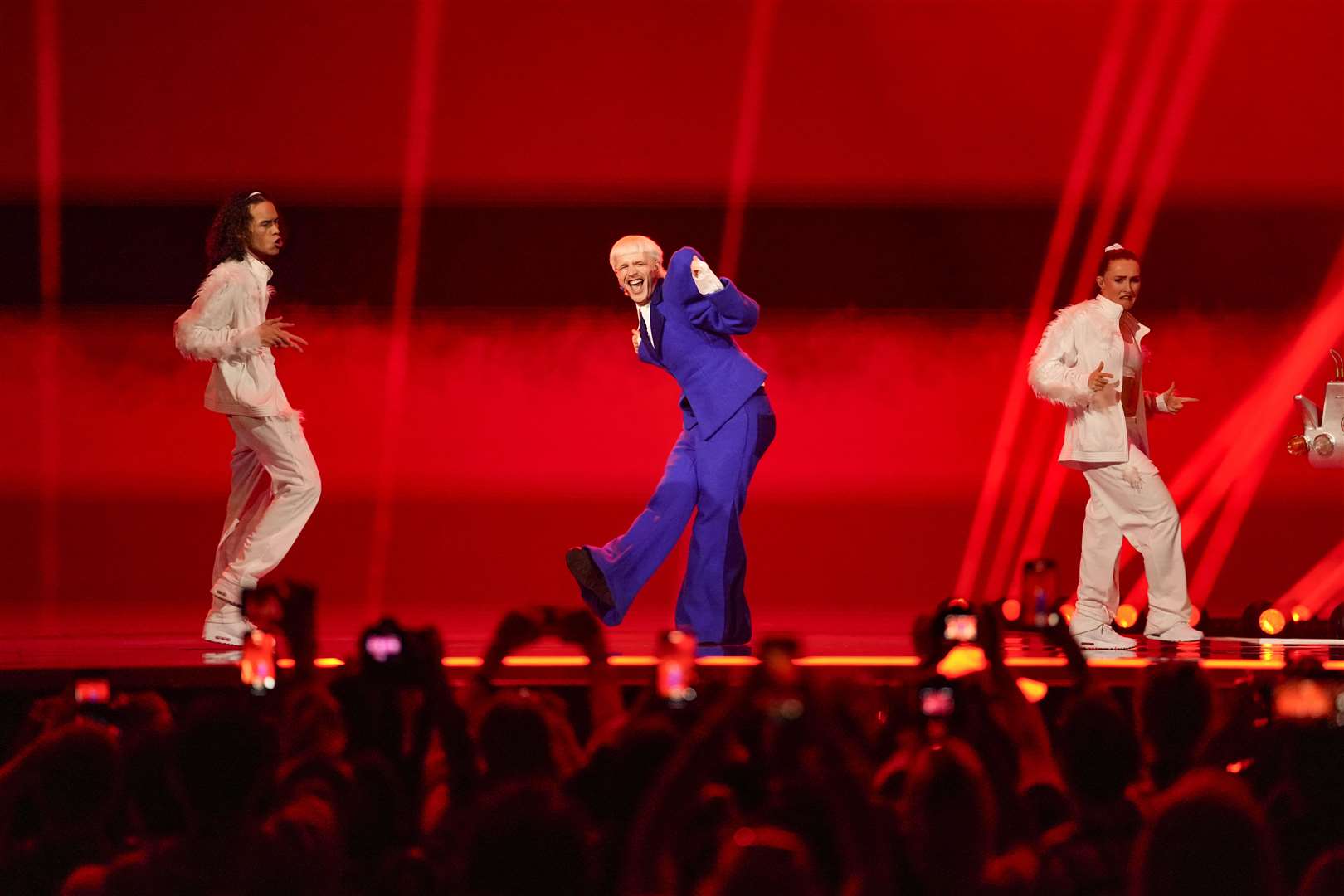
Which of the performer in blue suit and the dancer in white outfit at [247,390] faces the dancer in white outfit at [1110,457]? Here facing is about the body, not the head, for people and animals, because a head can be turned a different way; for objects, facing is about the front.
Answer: the dancer in white outfit at [247,390]

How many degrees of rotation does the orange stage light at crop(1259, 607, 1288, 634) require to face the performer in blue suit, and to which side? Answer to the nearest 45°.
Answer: approximately 45° to its right

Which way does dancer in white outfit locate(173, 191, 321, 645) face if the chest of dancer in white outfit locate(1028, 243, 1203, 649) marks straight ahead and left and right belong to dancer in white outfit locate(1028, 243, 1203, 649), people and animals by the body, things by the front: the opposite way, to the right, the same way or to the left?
to the left

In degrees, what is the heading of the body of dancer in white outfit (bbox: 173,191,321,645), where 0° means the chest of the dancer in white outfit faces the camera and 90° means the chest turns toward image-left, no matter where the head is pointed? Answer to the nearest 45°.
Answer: approximately 270°

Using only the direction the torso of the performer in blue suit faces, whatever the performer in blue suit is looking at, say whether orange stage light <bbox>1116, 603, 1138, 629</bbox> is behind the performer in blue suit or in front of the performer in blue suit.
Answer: behind

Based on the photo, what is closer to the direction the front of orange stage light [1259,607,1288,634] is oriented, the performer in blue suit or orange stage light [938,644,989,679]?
the orange stage light

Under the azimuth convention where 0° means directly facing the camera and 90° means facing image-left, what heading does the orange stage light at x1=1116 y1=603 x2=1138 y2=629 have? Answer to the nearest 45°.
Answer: approximately 0°

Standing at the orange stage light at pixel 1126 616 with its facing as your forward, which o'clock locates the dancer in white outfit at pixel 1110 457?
The dancer in white outfit is roughly at 12 o'clock from the orange stage light.

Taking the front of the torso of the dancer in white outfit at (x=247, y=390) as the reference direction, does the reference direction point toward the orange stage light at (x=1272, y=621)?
yes
